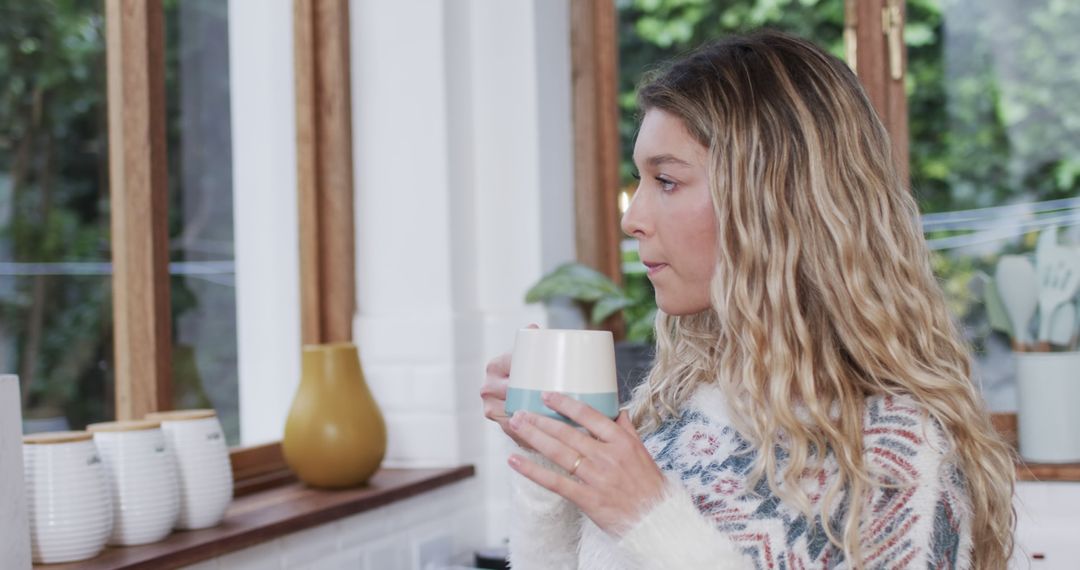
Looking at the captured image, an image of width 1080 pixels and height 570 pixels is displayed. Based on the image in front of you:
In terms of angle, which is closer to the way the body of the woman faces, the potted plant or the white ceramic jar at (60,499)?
the white ceramic jar

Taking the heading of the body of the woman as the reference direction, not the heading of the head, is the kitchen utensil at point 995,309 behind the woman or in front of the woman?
behind

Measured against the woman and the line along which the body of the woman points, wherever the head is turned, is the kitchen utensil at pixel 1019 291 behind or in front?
behind

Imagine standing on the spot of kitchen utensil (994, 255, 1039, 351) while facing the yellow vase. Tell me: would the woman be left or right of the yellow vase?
left

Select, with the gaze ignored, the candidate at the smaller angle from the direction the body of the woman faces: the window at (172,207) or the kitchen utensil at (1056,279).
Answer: the window

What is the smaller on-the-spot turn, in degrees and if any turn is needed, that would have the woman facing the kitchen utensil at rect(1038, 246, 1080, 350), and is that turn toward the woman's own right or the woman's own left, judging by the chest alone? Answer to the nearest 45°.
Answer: approximately 180°

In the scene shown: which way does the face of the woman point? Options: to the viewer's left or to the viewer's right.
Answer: to the viewer's left

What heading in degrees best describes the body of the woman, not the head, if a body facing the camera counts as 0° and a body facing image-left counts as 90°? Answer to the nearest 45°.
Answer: approximately 45°
